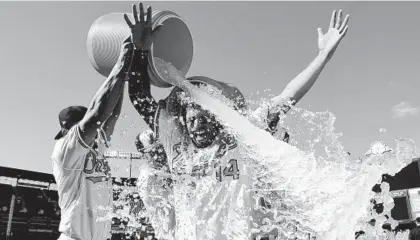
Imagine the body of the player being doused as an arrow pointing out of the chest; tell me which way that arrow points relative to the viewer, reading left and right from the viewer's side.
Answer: facing the viewer
